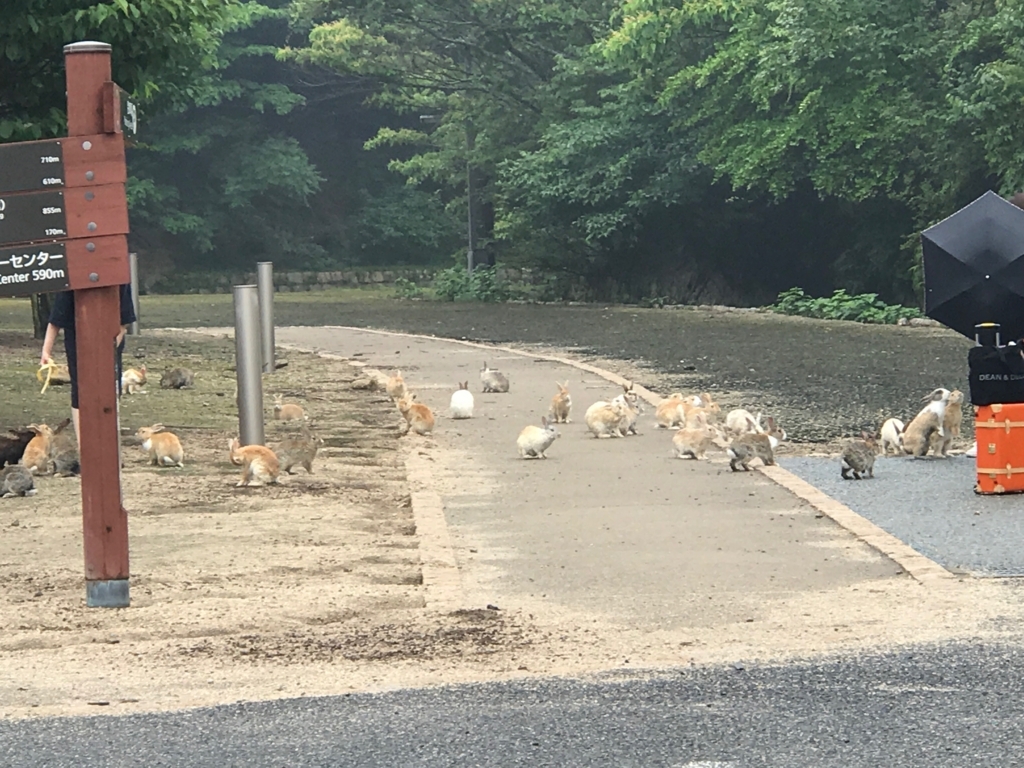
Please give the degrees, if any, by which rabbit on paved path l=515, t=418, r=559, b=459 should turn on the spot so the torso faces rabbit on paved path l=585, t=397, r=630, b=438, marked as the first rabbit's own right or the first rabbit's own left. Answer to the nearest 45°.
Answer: approximately 45° to the first rabbit's own left

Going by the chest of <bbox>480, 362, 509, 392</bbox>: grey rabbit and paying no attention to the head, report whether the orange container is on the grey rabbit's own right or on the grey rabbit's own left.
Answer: on the grey rabbit's own left

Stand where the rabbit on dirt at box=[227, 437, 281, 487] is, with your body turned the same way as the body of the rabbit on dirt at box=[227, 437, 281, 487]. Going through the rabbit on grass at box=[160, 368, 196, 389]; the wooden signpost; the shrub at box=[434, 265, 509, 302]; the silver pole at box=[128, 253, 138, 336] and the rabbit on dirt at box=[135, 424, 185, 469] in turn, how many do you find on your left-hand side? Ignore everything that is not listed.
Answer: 1

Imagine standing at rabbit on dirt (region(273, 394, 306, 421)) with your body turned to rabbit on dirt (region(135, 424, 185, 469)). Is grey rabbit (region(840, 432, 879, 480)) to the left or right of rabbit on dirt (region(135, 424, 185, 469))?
left

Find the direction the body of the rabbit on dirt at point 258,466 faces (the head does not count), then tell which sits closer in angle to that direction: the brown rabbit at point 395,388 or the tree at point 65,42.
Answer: the tree
